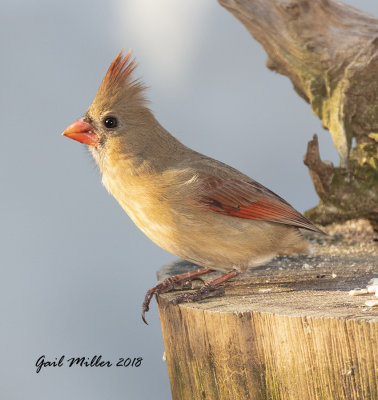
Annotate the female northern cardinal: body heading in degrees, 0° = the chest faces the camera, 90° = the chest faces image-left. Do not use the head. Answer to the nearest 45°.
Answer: approximately 90°
